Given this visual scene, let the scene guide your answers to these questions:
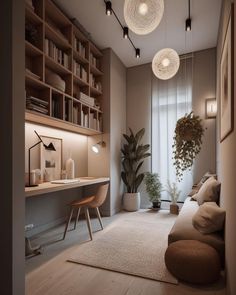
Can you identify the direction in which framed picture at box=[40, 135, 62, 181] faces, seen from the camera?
facing the viewer and to the right of the viewer

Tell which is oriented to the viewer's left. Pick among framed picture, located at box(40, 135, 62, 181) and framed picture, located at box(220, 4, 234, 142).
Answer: framed picture, located at box(220, 4, 234, 142)

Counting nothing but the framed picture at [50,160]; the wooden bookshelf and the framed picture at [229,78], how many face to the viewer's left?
1

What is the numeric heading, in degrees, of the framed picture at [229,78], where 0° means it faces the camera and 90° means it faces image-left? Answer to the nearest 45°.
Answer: approximately 90°

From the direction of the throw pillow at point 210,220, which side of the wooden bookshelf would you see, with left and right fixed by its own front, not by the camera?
front

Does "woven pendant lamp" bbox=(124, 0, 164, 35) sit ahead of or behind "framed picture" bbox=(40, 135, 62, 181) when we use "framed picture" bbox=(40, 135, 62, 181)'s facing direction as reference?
ahead

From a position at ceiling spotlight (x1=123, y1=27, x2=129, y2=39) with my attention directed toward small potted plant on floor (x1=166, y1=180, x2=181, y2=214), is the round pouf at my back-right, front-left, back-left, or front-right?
back-right

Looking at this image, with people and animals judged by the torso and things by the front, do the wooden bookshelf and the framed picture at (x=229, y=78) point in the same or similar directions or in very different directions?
very different directions

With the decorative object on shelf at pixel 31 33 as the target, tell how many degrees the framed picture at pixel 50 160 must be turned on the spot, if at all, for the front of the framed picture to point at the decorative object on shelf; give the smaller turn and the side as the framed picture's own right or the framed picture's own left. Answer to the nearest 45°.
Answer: approximately 45° to the framed picture's own right
